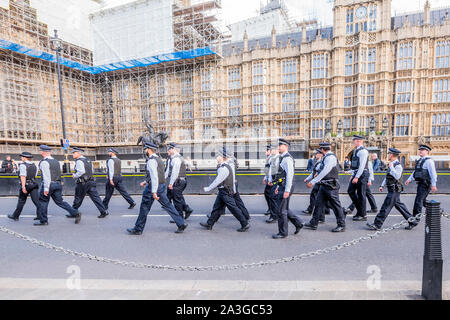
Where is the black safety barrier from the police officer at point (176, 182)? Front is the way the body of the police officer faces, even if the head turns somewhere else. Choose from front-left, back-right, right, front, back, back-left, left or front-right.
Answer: right

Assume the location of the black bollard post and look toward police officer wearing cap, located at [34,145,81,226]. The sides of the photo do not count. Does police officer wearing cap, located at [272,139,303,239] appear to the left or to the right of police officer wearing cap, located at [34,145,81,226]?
right
